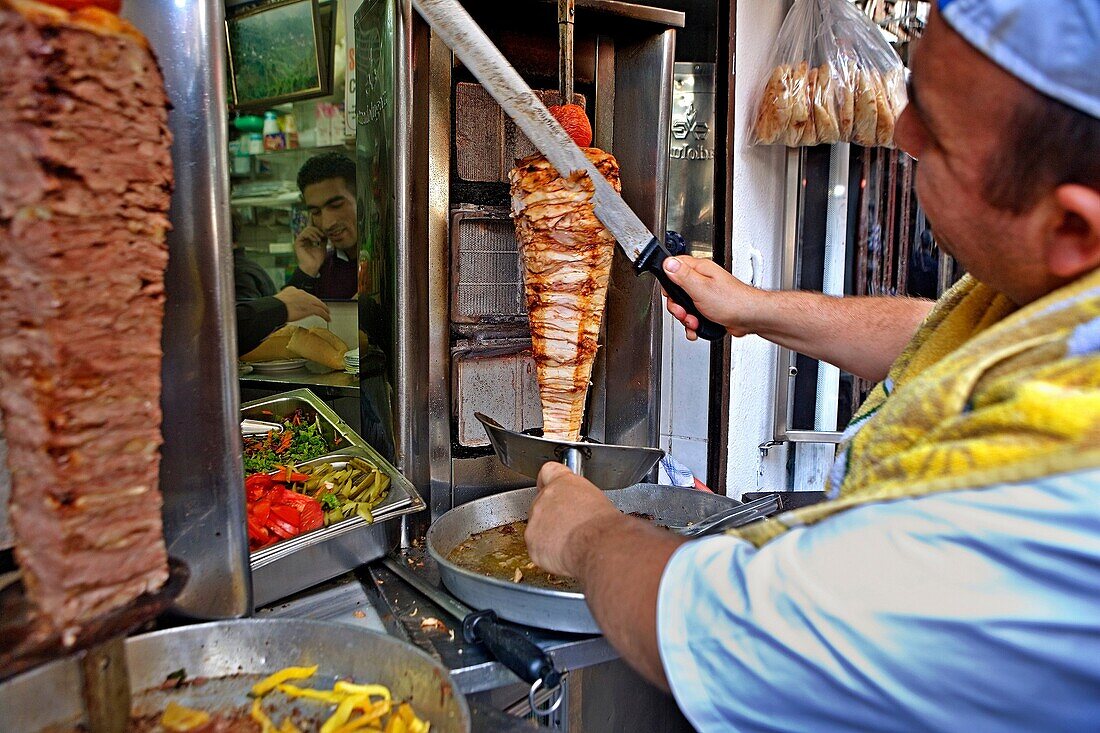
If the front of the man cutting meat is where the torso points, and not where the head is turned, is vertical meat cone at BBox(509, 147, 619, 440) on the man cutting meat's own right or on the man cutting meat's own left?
on the man cutting meat's own right

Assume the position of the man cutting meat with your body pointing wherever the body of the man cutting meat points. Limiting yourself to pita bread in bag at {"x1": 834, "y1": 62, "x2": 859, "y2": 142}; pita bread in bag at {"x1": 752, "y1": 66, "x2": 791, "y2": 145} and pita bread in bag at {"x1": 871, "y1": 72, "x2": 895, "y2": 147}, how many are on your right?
3

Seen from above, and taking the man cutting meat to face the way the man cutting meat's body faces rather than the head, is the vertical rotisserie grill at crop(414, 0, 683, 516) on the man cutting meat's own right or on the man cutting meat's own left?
on the man cutting meat's own right

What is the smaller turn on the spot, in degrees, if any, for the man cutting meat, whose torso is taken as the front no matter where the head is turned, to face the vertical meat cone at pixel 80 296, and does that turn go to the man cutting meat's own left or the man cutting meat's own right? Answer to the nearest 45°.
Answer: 0° — they already face it

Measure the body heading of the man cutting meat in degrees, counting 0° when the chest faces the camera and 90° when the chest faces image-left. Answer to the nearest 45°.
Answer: approximately 90°

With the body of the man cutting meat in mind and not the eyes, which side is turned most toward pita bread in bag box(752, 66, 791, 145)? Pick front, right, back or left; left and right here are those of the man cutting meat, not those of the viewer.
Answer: right

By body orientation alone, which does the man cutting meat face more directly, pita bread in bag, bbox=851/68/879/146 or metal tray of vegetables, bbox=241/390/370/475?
the metal tray of vegetables

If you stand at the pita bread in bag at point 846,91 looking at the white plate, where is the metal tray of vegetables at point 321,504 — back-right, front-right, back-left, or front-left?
front-left

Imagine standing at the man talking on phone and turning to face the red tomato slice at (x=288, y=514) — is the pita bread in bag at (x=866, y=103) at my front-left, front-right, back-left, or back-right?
front-left

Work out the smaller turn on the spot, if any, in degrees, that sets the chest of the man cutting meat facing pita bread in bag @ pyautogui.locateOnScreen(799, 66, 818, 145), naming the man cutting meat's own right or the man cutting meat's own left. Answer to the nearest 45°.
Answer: approximately 90° to the man cutting meat's own right

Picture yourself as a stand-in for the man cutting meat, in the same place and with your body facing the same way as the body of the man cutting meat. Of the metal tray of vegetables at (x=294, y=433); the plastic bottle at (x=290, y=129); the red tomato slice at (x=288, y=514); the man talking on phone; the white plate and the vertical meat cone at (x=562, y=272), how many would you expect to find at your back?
0

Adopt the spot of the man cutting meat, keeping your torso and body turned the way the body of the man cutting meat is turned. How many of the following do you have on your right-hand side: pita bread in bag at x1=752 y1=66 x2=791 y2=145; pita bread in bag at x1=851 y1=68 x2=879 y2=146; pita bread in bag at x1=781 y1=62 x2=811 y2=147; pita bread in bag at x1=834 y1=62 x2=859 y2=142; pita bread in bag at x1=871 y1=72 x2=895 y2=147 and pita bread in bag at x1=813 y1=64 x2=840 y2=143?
6

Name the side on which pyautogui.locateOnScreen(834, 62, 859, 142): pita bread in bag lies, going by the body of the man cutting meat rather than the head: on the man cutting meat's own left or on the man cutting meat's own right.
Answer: on the man cutting meat's own right

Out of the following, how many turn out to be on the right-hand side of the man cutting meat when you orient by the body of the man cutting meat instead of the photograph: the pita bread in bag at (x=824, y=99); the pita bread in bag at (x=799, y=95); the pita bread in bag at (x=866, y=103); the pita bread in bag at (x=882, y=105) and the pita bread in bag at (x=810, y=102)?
5

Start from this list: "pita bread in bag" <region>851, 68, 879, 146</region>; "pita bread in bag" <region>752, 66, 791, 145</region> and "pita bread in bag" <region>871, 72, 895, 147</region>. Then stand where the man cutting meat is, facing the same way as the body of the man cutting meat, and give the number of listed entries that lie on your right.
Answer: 3
